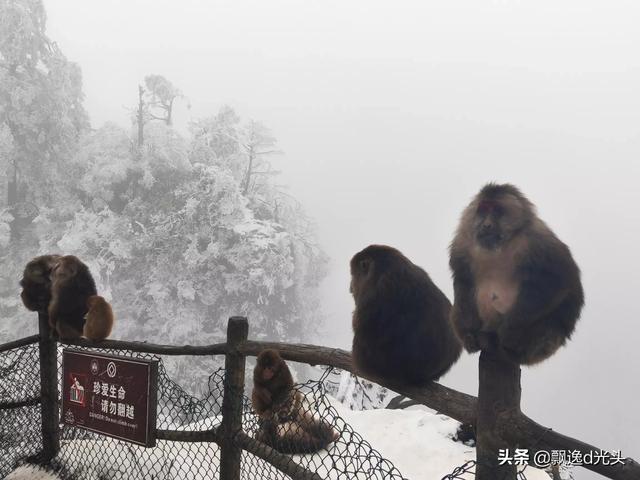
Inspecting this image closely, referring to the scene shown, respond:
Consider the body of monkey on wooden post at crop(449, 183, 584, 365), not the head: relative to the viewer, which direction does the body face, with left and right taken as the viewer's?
facing the viewer and to the left of the viewer

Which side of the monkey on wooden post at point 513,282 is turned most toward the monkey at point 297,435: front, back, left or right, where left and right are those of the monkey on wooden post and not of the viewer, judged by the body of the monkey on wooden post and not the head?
right

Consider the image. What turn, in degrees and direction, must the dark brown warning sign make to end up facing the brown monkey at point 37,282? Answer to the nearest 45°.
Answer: approximately 135° to its right

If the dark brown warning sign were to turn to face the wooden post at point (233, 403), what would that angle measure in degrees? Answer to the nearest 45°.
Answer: approximately 90° to its left

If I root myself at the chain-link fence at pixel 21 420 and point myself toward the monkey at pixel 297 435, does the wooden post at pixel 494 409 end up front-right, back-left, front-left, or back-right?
front-right
